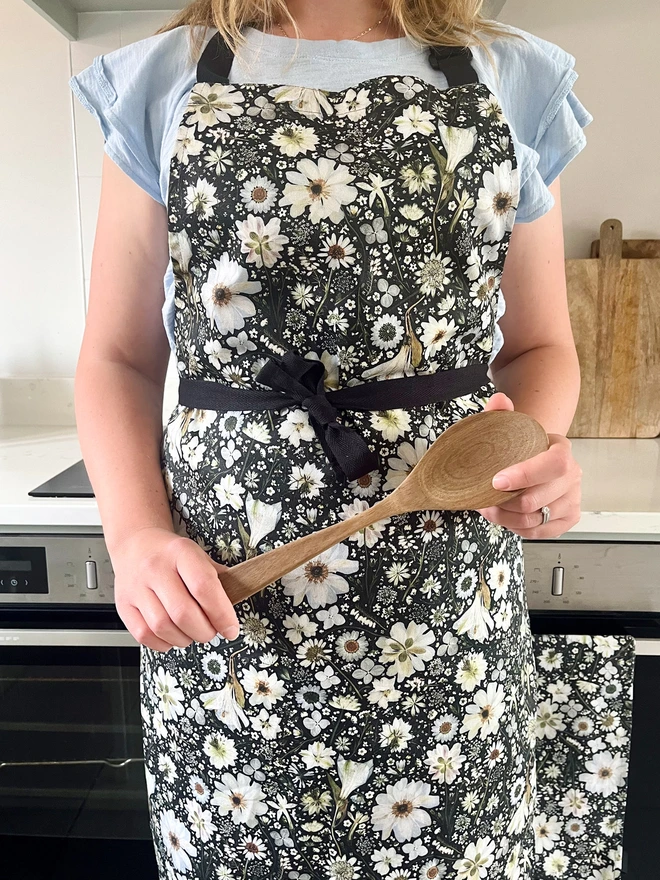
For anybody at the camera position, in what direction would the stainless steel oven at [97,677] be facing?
facing the viewer

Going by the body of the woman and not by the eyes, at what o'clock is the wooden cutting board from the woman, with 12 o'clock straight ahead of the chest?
The wooden cutting board is roughly at 7 o'clock from the woman.

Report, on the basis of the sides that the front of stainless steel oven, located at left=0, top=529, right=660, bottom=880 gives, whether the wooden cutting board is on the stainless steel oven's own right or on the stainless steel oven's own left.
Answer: on the stainless steel oven's own left

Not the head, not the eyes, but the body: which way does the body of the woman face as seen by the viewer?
toward the camera

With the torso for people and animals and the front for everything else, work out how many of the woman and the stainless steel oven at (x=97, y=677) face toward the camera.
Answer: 2

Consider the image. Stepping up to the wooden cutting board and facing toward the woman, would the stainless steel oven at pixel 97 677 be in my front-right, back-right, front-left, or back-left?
front-right

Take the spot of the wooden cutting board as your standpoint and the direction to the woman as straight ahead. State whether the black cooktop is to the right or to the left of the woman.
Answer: right
